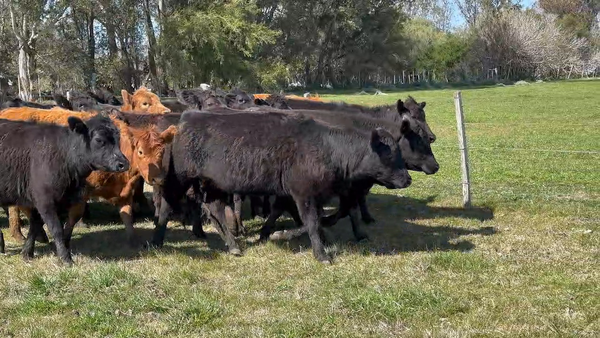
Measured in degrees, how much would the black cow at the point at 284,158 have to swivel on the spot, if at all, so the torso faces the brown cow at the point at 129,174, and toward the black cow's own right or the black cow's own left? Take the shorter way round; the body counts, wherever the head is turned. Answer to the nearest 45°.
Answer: approximately 180°

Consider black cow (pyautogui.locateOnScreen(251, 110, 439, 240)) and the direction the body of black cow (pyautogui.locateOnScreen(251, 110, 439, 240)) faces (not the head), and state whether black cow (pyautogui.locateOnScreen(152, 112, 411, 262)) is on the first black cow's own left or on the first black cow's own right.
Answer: on the first black cow's own right

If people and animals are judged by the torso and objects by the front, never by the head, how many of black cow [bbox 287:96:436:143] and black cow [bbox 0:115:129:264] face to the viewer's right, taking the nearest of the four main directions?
2

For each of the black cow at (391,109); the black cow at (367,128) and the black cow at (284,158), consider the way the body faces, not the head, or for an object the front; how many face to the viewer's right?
3

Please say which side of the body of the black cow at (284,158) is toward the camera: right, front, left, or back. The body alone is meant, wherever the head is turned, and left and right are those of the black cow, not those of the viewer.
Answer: right

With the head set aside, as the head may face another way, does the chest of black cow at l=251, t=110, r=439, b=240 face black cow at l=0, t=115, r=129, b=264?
no

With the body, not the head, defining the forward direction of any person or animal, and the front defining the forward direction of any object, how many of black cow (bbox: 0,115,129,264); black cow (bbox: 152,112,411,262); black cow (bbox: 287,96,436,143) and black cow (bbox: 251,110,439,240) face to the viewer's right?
4

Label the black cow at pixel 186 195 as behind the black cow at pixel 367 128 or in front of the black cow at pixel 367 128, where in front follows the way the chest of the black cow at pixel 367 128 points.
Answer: behind

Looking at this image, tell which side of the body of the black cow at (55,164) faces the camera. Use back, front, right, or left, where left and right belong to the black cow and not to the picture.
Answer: right

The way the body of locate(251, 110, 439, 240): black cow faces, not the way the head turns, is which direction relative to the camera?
to the viewer's right

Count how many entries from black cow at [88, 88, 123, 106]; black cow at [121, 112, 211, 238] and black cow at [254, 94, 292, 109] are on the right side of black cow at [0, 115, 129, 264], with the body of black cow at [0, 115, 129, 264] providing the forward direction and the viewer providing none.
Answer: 0

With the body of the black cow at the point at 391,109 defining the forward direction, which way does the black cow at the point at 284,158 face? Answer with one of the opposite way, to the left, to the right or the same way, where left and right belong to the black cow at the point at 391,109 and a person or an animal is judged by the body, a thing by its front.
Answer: the same way

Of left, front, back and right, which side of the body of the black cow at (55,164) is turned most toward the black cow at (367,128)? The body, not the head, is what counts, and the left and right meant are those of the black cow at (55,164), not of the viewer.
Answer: front

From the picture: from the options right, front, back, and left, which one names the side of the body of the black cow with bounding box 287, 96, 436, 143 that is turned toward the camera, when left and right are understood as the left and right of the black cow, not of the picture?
right

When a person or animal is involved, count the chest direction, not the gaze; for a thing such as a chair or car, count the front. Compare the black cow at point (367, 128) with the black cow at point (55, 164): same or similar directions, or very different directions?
same or similar directions

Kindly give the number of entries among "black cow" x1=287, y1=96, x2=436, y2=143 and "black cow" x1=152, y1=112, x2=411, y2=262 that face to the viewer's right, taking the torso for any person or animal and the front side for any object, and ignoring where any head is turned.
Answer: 2

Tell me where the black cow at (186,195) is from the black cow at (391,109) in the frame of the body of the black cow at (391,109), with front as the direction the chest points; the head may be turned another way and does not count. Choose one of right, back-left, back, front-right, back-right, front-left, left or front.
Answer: back-right

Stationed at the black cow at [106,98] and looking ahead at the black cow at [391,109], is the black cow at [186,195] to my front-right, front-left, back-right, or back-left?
front-right

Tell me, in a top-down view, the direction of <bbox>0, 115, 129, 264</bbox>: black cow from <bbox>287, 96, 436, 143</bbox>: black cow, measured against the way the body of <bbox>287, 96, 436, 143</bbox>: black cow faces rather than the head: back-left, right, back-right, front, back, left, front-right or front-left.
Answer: back-right
